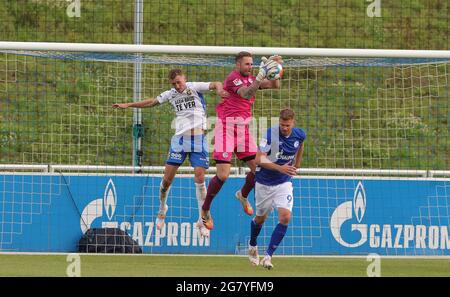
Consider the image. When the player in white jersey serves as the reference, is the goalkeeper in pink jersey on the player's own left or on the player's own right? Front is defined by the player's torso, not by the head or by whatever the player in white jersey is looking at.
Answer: on the player's own left

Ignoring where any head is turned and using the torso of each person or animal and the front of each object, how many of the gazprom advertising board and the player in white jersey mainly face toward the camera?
2

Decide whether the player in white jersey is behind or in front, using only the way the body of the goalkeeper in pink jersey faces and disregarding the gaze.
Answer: behind

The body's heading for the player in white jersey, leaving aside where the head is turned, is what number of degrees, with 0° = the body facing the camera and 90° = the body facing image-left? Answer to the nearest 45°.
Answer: approximately 0°
